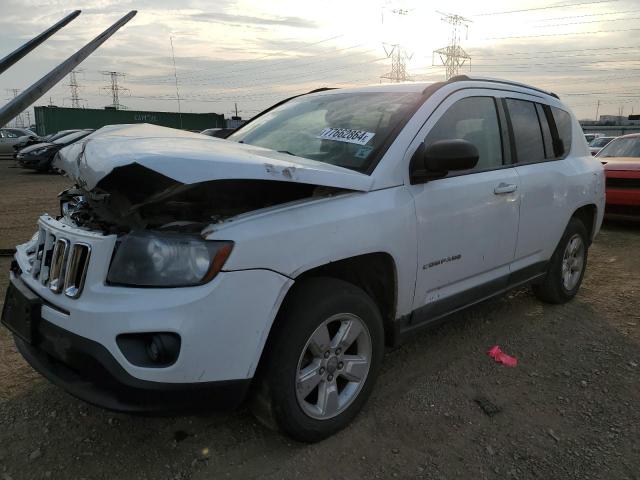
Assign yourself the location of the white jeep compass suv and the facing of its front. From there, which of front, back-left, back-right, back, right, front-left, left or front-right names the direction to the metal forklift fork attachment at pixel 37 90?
right

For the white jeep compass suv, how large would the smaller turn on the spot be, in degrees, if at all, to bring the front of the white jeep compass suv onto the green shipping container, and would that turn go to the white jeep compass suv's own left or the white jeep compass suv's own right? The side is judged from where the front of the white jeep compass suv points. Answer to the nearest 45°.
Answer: approximately 135° to the white jeep compass suv's own right

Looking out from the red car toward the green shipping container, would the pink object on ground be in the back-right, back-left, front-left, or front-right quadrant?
back-left

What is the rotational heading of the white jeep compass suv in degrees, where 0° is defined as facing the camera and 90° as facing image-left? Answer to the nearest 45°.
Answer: approximately 45°

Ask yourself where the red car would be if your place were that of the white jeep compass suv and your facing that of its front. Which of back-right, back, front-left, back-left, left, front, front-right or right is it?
back

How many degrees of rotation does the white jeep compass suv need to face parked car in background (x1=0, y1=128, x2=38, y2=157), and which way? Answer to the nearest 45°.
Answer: approximately 90° to its right

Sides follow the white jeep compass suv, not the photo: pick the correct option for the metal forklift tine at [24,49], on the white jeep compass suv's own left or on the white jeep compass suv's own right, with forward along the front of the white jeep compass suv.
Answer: on the white jeep compass suv's own right
